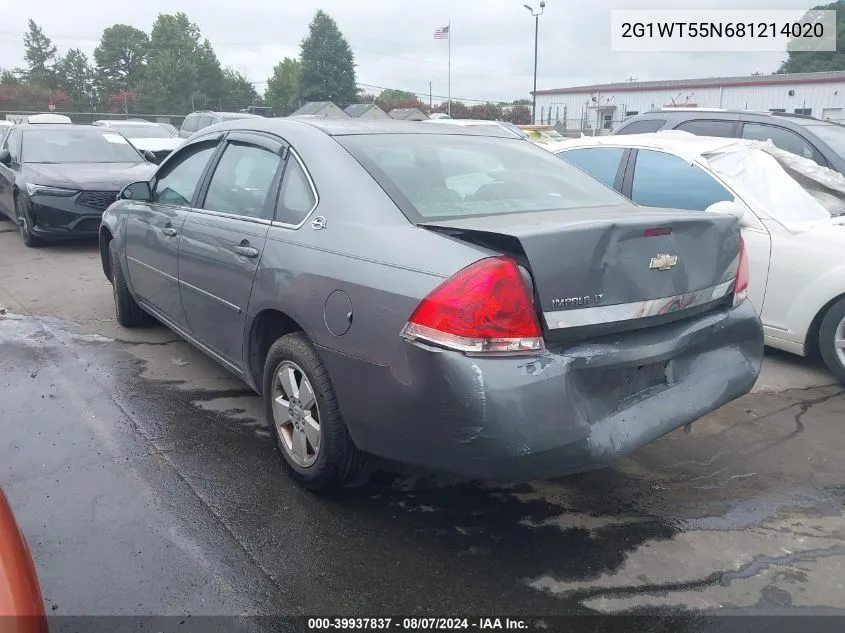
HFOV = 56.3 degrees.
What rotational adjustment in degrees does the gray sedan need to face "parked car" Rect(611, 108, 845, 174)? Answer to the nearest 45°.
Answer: approximately 90° to its right

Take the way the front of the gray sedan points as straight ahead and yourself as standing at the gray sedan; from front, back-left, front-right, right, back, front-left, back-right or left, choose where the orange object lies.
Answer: left

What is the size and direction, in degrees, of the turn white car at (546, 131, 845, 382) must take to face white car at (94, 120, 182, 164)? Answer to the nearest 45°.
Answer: approximately 180°

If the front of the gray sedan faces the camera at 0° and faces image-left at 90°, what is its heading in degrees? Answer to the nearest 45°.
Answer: approximately 135°

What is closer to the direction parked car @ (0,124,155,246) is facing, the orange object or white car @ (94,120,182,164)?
the orange object

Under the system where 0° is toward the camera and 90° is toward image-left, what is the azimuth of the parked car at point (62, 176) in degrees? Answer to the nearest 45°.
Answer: approximately 315°

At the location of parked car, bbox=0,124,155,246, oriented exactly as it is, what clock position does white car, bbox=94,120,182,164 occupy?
The white car is roughly at 8 o'clock from the parked car.

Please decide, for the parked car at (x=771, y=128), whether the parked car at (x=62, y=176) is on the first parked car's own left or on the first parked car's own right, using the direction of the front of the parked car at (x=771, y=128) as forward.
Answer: on the first parked car's own right

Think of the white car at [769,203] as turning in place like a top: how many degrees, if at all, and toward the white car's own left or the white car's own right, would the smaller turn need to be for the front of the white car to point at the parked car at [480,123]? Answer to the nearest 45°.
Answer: approximately 180°

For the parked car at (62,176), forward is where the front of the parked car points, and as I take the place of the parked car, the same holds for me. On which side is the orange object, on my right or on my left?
on my right

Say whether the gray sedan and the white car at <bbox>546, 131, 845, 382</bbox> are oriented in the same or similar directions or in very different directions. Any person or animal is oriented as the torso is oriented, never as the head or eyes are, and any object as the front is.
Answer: very different directions
